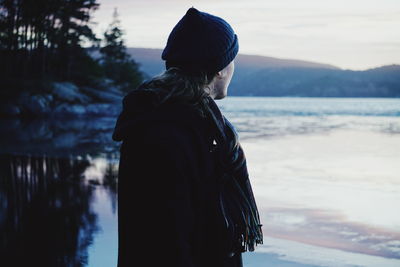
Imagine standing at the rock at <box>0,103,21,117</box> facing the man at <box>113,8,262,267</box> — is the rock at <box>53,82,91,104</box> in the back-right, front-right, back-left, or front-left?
back-left

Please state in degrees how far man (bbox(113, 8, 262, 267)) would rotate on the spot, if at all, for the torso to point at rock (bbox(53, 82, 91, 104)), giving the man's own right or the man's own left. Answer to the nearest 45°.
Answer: approximately 90° to the man's own left

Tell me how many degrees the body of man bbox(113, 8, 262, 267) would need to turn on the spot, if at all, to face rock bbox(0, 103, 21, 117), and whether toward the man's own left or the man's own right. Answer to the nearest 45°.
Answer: approximately 90° to the man's own left
